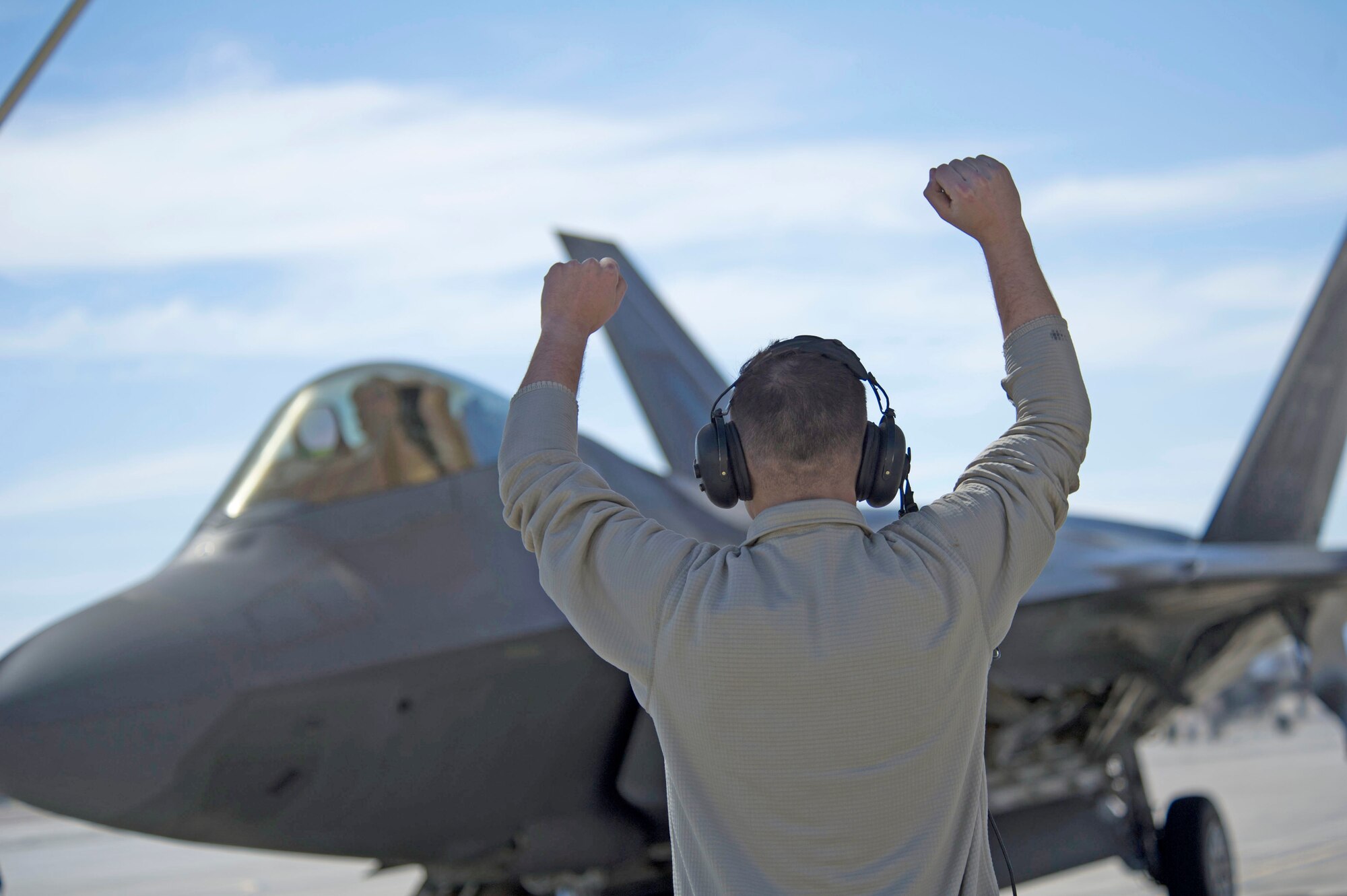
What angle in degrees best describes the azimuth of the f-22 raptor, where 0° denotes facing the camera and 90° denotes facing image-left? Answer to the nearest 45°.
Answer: approximately 45°
